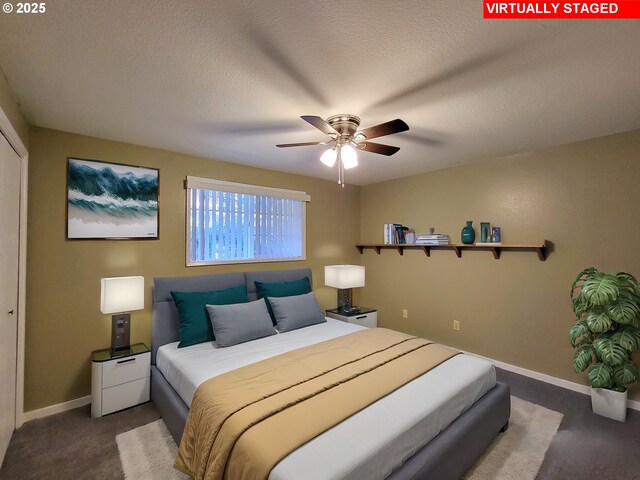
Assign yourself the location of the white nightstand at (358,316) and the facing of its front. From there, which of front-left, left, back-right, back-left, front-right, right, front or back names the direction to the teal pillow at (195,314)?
right

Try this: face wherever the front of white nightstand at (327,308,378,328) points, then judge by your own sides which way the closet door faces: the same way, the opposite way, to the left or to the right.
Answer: to the left

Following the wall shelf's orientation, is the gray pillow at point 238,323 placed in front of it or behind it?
in front

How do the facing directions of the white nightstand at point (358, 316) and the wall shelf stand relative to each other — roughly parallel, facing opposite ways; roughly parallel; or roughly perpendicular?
roughly perpendicular

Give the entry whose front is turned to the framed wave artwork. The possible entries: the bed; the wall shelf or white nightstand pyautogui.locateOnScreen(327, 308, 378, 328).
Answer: the wall shelf

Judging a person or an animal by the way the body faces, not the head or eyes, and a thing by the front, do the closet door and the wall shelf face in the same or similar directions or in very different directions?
very different directions

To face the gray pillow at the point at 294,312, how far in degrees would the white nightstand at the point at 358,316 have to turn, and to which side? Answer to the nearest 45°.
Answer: approximately 90° to its right

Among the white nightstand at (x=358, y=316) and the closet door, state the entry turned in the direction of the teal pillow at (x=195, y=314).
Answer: the closet door

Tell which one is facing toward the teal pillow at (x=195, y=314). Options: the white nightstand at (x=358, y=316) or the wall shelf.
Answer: the wall shelf

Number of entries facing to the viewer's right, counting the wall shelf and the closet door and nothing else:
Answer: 1

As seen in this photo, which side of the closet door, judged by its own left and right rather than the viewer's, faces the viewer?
right

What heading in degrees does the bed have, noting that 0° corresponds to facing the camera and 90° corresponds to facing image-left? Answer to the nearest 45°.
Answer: approximately 315°
